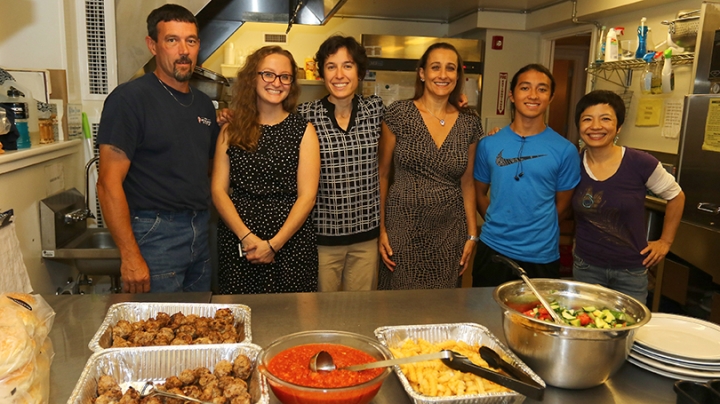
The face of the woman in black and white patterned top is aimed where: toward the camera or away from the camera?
toward the camera

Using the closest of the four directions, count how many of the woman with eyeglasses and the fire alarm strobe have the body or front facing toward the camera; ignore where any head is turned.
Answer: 2

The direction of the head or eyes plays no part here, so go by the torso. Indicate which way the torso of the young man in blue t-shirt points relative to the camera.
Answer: toward the camera

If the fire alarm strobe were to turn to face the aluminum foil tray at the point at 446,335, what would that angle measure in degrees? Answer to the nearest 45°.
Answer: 0° — it already faces it

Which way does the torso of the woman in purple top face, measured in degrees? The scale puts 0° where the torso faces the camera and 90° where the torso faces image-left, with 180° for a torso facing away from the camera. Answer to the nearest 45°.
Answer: approximately 45°

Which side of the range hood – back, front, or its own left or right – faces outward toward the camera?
front

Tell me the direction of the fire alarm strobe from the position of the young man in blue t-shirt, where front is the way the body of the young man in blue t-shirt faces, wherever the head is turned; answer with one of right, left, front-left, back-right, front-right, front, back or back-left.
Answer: back

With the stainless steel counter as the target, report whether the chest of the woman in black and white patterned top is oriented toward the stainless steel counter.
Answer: yes

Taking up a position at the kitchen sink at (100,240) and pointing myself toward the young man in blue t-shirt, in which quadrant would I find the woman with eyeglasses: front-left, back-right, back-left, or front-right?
front-right

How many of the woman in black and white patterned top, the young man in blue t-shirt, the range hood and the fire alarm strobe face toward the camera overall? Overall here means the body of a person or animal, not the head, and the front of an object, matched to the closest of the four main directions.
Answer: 4

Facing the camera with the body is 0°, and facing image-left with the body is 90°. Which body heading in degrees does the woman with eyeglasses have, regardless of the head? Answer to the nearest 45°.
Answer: approximately 0°

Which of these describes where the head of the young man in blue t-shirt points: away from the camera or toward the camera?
toward the camera

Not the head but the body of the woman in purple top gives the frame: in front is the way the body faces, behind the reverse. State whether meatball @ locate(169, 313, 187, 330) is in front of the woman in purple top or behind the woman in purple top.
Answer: in front

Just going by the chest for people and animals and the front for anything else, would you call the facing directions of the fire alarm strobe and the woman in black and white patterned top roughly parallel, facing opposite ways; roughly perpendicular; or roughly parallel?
roughly parallel

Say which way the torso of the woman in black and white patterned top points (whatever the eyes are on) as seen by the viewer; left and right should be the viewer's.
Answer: facing the viewer

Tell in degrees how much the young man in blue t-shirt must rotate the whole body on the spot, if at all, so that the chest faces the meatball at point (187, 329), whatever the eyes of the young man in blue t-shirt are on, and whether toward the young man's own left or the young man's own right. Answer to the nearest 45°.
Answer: approximately 45° to the young man's own right

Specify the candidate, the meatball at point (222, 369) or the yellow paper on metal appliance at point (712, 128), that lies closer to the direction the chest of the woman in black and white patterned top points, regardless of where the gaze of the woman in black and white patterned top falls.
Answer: the meatball

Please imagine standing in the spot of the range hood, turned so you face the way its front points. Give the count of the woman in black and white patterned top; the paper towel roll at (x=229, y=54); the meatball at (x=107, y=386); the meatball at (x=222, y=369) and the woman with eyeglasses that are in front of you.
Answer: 4

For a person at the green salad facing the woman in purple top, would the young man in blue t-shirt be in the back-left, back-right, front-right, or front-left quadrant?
front-left
